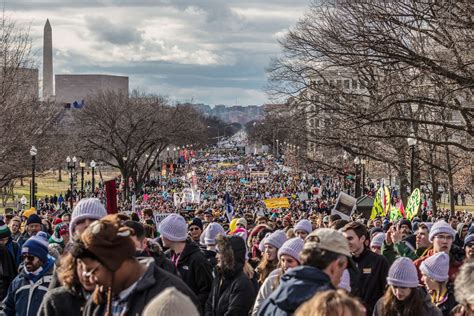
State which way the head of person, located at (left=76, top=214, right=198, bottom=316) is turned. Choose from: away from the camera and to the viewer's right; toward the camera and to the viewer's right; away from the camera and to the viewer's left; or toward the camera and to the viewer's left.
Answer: toward the camera and to the viewer's left

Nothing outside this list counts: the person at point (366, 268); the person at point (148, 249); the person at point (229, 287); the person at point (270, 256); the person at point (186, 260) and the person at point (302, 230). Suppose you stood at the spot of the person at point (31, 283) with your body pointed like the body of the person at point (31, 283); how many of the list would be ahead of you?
0

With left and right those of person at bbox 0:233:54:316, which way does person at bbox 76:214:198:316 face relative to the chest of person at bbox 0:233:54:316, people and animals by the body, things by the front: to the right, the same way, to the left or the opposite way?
the same way

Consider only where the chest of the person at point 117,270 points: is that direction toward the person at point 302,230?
no

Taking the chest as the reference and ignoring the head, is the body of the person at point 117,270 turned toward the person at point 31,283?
no

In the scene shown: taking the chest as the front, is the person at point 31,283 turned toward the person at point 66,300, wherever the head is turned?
no

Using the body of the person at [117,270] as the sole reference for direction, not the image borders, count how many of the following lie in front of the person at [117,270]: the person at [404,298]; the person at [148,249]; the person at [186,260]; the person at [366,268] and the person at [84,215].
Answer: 0

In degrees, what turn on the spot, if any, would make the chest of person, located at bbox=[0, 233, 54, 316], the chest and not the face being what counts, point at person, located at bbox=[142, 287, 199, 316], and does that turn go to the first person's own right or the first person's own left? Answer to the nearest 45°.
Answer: approximately 45° to the first person's own left

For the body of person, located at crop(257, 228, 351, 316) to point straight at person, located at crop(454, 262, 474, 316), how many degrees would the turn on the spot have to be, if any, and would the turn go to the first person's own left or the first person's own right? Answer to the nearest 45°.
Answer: approximately 45° to the first person's own right

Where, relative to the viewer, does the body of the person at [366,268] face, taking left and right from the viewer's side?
facing the viewer and to the left of the viewer
